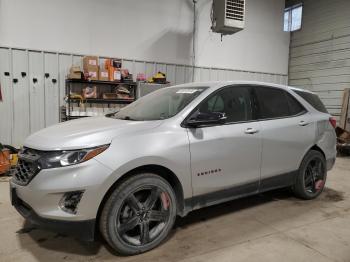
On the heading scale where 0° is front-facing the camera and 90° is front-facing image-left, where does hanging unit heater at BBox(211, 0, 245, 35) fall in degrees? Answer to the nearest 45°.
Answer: approximately 315°

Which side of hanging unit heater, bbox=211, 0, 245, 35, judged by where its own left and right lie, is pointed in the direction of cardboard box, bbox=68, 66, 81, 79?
right

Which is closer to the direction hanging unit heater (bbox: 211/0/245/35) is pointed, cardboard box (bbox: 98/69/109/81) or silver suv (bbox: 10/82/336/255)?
the silver suv

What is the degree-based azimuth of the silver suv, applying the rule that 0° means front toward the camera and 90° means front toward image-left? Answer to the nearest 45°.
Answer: approximately 45°

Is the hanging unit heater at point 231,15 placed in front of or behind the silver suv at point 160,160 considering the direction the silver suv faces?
behind

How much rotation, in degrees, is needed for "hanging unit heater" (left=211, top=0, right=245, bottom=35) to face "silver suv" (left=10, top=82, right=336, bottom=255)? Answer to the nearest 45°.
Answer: approximately 45° to its right

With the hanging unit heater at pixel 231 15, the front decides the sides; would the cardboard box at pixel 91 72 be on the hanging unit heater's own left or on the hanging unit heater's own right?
on the hanging unit heater's own right

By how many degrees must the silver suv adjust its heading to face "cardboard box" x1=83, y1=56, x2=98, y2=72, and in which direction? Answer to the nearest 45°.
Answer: approximately 90° to its right

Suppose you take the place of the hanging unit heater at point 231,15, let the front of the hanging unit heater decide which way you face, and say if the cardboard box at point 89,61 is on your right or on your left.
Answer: on your right

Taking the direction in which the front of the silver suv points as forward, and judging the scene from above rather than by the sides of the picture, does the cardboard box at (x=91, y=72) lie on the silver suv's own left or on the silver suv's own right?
on the silver suv's own right

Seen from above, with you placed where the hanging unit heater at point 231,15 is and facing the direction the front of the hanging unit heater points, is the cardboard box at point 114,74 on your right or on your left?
on your right

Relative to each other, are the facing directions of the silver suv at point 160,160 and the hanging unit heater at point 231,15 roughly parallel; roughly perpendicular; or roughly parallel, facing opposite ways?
roughly perpendicular
